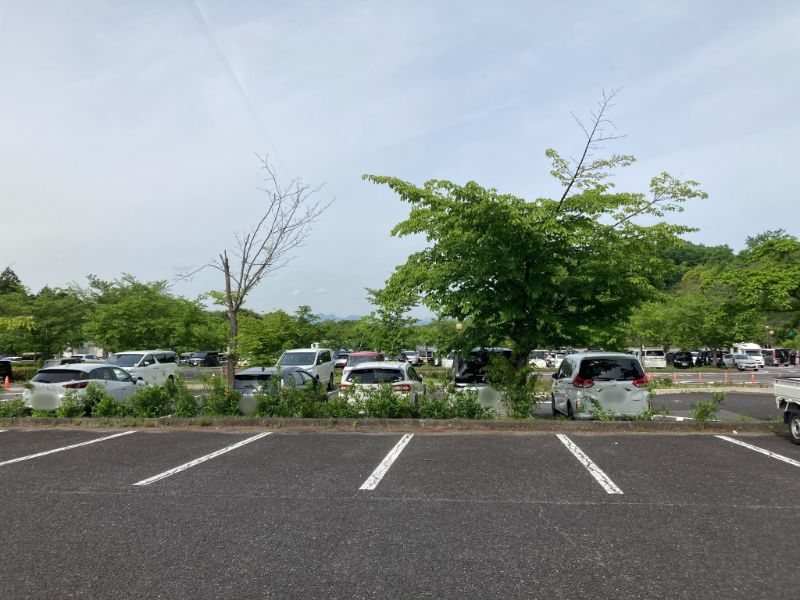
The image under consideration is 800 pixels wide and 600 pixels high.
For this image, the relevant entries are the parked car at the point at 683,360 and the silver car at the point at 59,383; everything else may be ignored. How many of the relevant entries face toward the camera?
1

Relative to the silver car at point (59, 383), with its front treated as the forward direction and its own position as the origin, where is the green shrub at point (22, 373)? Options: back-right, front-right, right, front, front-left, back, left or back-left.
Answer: front-left

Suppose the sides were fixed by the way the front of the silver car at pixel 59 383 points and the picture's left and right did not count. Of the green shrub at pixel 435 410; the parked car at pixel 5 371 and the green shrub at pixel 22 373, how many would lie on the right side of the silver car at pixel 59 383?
1

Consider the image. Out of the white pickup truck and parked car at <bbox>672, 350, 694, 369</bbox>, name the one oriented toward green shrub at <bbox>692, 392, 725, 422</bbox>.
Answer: the parked car

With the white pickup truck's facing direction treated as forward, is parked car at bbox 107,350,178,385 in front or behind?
behind

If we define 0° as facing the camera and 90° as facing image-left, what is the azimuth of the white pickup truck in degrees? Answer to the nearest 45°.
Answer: approximately 315°

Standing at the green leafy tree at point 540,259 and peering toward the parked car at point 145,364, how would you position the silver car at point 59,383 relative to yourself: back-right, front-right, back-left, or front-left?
front-left

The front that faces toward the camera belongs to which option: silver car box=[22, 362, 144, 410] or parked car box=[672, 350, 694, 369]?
the parked car

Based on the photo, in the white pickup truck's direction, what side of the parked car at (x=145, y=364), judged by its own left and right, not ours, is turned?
left

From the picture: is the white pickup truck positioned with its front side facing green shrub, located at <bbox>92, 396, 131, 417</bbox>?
no

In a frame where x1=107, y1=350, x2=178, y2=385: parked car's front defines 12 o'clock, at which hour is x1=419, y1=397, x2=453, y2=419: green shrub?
The green shrub is roughly at 10 o'clock from the parked car.

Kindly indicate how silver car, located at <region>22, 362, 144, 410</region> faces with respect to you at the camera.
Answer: facing away from the viewer and to the right of the viewer

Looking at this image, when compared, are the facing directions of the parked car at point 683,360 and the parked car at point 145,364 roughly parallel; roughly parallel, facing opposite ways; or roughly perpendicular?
roughly parallel

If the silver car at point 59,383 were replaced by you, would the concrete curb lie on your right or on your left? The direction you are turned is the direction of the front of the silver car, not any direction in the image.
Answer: on your right

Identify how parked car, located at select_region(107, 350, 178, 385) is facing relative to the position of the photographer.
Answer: facing the viewer and to the left of the viewer

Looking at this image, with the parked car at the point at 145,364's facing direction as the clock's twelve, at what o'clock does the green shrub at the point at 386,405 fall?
The green shrub is roughly at 10 o'clock from the parked car.

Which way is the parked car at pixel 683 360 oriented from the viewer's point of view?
toward the camera
